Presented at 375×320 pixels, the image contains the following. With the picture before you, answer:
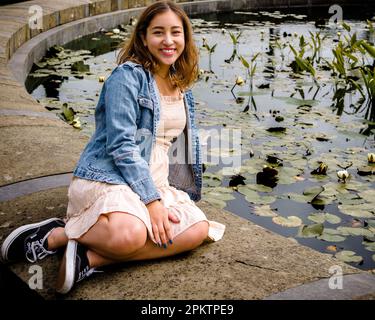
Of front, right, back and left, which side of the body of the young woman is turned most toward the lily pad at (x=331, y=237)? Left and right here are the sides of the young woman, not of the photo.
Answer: left

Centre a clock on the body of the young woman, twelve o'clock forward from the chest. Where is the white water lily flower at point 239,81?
The white water lily flower is roughly at 8 o'clock from the young woman.

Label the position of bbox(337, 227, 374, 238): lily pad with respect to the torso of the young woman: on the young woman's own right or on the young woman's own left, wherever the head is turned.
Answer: on the young woman's own left

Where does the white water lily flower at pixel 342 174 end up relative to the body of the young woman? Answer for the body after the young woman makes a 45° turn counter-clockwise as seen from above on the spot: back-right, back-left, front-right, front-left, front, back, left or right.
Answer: front-left

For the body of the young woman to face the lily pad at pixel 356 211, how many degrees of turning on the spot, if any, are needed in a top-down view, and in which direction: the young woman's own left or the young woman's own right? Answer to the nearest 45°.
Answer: approximately 90° to the young woman's own left

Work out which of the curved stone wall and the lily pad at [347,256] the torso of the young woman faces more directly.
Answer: the lily pad

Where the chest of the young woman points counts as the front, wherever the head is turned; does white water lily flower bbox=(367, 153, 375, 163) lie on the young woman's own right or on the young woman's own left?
on the young woman's own left
